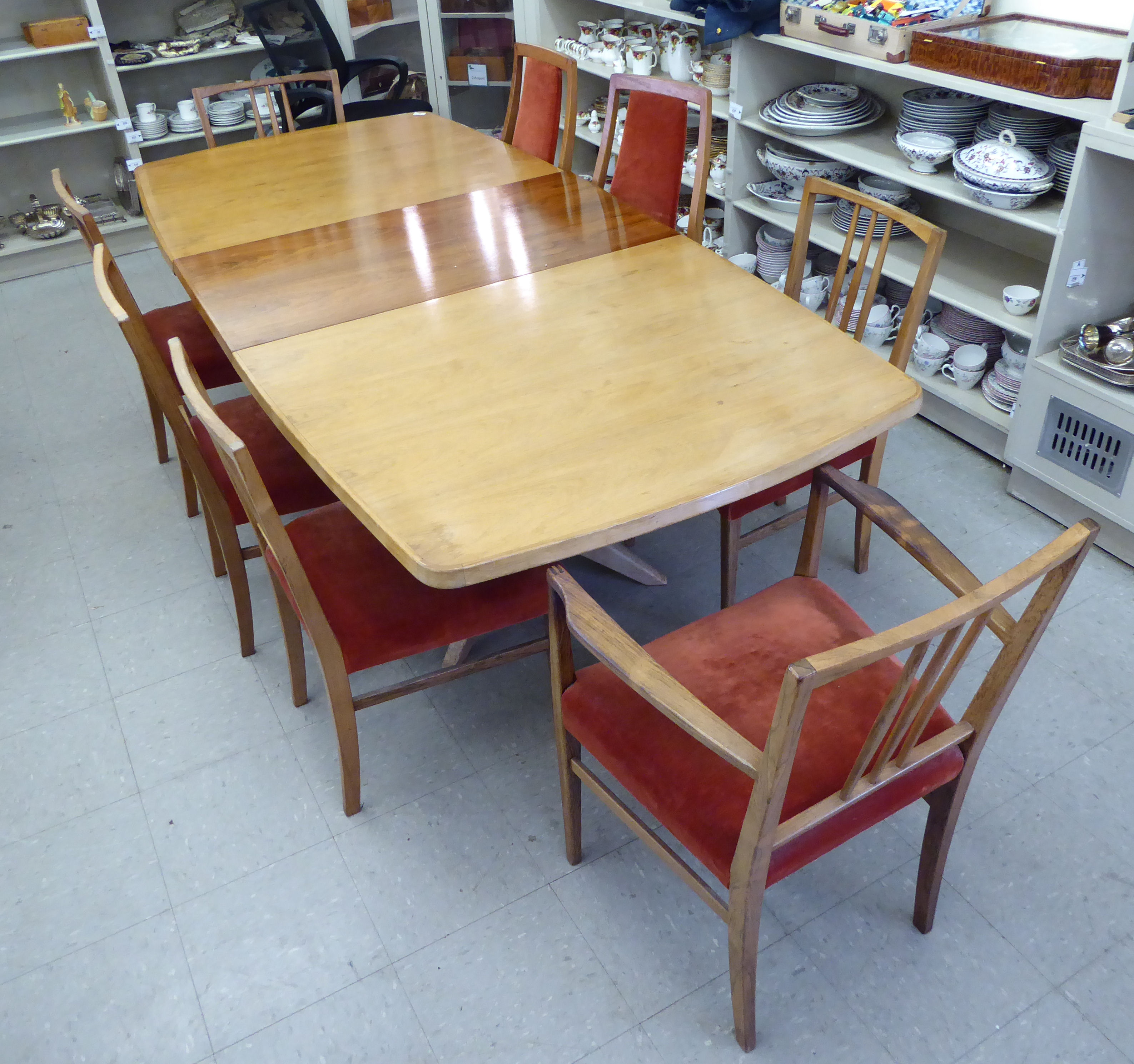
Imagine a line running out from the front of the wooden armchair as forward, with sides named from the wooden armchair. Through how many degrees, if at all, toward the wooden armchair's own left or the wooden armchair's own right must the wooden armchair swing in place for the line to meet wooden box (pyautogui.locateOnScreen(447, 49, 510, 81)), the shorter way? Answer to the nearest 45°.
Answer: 0° — it already faces it

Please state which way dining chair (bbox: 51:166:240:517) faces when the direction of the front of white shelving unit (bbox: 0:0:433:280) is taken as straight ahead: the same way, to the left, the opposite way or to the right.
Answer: to the left

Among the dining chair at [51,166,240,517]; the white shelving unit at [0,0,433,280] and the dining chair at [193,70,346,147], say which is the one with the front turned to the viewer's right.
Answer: the dining chair at [51,166,240,517]

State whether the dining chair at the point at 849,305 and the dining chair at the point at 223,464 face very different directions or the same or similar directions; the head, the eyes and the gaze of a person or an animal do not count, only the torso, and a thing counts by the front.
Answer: very different directions

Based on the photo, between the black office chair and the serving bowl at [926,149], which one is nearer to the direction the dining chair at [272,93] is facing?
the serving bowl

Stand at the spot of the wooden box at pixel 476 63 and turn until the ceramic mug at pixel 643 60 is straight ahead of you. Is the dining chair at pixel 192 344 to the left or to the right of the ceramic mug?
right

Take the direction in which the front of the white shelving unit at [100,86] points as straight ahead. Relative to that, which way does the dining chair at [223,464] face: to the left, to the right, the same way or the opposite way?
to the left

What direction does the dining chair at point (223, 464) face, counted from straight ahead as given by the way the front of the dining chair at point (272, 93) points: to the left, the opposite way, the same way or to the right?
to the left

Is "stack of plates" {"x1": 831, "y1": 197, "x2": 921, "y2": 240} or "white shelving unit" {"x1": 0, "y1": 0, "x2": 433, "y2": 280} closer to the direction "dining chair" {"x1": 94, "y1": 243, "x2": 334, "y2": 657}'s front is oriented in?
the stack of plates

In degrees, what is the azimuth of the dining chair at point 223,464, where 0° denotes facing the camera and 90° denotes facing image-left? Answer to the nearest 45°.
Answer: approximately 270°

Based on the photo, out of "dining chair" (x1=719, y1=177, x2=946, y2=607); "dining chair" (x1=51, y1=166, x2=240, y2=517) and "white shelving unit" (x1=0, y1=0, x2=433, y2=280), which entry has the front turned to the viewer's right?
"dining chair" (x1=51, y1=166, x2=240, y2=517)

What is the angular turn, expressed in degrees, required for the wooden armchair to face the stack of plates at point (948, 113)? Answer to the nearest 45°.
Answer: approximately 45° to its right
